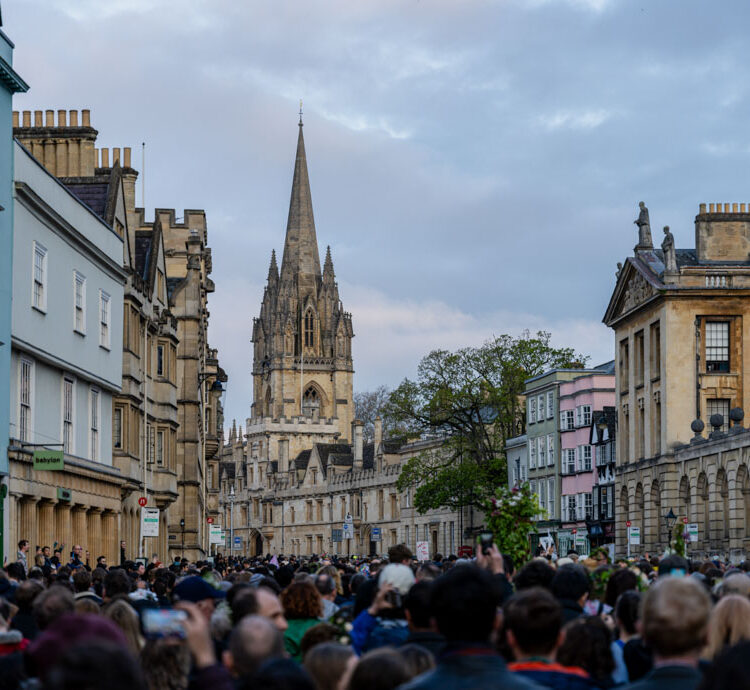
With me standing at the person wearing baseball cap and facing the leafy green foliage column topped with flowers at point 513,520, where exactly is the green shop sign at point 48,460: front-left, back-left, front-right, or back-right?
front-left
